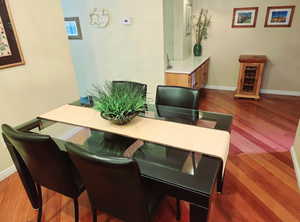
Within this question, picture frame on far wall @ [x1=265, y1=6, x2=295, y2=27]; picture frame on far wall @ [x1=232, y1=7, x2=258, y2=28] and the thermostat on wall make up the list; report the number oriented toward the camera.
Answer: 3

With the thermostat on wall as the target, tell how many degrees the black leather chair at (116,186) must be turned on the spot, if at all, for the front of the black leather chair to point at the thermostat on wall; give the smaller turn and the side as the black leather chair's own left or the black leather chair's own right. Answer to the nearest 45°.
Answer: approximately 45° to the black leather chair's own left

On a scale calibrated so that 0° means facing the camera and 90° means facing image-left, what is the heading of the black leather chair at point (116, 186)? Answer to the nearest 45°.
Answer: approximately 225°

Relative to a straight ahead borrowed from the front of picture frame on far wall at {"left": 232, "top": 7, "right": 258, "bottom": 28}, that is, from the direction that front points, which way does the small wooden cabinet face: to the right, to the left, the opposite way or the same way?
the same way

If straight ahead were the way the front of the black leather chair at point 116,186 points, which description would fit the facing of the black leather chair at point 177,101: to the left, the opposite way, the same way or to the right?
the opposite way

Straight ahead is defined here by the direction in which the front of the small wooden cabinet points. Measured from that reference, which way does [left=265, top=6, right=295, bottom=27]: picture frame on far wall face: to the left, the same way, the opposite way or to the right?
the same way

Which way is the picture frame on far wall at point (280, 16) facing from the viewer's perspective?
toward the camera

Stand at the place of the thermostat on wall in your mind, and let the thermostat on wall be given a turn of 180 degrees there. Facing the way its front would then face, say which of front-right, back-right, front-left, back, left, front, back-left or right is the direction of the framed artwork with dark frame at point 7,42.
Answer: back-left

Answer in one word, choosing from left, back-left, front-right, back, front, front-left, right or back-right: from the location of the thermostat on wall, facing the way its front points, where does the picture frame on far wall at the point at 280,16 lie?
left

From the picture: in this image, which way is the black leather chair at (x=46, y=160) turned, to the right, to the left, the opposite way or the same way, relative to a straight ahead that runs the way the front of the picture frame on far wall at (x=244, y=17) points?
the opposite way

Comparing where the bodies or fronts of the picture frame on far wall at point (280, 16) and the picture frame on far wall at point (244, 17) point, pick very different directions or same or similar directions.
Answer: same or similar directions

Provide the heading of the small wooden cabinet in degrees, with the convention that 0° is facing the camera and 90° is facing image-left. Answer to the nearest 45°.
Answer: approximately 0°

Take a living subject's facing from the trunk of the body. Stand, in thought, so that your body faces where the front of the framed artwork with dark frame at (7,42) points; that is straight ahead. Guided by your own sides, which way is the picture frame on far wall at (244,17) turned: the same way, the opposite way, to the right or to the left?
to the right

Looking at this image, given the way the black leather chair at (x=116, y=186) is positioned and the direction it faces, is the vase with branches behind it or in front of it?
in front

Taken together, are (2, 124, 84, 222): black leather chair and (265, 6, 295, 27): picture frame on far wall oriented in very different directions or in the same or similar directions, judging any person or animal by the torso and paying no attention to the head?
very different directions

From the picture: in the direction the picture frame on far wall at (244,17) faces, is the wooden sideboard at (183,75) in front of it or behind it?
in front

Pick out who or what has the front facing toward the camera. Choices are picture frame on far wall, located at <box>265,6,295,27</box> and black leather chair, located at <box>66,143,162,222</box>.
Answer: the picture frame on far wall

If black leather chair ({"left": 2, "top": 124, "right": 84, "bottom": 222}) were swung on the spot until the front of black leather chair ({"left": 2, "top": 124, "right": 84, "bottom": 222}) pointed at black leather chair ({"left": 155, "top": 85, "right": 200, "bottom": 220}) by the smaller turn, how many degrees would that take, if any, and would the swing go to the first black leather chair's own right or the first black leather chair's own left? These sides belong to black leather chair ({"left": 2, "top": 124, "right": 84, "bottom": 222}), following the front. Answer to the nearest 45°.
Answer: approximately 45° to the first black leather chair's own right

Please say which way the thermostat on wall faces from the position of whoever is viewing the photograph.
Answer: facing the viewer

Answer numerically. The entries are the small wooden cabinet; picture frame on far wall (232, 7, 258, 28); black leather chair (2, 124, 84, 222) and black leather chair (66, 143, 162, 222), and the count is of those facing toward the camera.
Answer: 2

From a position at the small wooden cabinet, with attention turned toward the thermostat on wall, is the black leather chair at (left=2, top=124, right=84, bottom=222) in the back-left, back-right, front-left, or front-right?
front-left

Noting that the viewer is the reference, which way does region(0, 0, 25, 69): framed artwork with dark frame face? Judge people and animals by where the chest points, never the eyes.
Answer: facing the viewer and to the right of the viewer

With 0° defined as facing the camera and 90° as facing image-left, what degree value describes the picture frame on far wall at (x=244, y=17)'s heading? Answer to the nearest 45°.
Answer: approximately 0°
